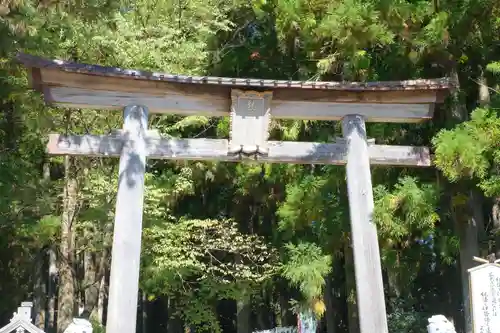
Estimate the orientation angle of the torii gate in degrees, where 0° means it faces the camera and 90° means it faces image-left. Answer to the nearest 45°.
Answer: approximately 0°

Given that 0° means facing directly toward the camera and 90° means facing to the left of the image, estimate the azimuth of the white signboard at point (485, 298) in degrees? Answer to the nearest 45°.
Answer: approximately 0°

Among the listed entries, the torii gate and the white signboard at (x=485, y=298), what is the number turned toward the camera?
2

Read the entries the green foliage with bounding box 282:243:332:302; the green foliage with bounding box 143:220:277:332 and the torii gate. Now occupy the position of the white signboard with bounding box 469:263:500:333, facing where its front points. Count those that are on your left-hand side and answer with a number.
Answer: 0

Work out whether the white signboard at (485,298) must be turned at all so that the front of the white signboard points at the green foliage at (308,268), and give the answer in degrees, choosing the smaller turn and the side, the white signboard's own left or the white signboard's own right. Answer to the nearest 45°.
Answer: approximately 135° to the white signboard's own right

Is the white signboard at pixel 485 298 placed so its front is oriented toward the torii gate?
no

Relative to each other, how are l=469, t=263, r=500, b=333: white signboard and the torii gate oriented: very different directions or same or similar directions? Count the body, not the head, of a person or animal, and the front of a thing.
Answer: same or similar directions

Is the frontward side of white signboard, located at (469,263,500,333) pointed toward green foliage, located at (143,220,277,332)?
no

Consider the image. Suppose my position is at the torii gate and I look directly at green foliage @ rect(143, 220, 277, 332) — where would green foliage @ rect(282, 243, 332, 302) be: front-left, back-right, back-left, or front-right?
front-right

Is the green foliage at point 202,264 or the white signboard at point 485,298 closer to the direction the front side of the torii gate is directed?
the white signboard

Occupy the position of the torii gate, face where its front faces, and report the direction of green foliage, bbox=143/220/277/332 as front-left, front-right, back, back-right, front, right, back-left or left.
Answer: back

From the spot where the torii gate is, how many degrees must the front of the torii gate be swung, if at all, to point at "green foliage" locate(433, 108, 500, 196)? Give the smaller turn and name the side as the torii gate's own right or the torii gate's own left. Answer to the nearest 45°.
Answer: approximately 90° to the torii gate's own left
